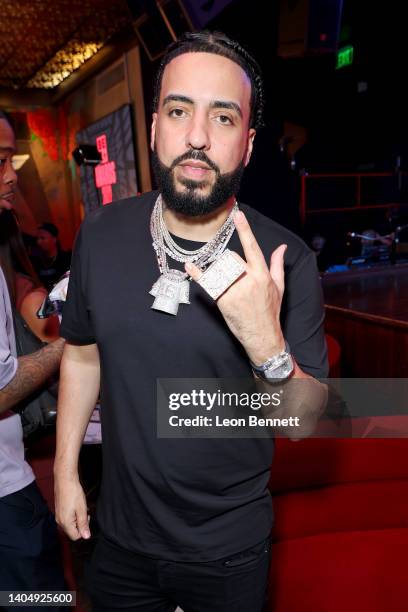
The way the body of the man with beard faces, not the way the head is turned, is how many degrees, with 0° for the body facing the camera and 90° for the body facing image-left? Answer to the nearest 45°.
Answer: approximately 0°

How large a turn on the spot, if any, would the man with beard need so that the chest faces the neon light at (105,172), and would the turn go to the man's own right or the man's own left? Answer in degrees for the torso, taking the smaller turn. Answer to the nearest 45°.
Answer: approximately 180°

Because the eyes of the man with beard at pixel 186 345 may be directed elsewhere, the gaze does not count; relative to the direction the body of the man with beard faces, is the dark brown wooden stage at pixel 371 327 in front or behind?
behind

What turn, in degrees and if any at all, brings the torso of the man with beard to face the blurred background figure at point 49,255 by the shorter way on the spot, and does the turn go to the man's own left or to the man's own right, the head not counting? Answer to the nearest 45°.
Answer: approximately 180°

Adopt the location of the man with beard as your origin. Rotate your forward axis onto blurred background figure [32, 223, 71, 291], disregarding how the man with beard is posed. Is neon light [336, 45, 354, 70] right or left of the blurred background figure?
right

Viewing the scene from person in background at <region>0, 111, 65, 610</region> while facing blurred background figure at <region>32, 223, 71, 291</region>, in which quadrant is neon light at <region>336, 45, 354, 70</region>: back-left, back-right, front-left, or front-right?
front-right

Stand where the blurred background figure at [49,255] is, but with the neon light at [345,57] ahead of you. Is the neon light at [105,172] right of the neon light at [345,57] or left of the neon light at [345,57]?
left

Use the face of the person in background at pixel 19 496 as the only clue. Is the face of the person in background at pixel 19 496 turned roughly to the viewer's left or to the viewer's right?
to the viewer's right

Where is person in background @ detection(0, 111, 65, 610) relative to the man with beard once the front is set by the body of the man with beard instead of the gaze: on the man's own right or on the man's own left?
on the man's own right

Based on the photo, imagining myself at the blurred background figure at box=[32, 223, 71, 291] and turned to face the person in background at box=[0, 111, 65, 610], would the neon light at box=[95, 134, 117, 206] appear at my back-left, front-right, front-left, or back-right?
back-left

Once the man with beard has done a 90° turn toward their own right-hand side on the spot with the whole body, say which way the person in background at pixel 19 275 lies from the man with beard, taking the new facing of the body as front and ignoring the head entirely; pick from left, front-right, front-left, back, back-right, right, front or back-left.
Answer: front-right

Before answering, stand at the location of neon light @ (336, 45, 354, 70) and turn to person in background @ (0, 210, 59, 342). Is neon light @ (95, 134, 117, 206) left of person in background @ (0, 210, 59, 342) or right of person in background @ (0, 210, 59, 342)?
right
